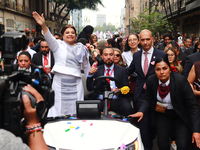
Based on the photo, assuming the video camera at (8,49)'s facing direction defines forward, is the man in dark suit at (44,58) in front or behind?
in front

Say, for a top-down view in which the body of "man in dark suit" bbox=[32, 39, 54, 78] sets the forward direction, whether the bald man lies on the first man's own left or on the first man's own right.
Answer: on the first man's own left

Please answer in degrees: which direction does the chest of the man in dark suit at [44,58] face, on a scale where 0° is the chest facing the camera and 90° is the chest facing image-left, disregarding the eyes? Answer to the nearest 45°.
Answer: approximately 0°

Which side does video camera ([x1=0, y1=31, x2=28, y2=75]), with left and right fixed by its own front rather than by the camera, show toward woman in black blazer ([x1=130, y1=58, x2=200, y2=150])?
front

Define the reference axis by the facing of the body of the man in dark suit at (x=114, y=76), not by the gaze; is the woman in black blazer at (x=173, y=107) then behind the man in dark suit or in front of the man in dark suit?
in front

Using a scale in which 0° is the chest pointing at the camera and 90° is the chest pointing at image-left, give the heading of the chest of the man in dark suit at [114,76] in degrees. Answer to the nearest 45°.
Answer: approximately 0°

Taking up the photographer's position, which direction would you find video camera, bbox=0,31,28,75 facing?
facing away from the viewer and to the right of the viewer

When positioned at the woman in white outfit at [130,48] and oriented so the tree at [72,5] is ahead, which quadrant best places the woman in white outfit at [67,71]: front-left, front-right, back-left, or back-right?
back-left

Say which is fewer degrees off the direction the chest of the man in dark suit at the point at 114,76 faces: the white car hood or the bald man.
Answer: the white car hood
